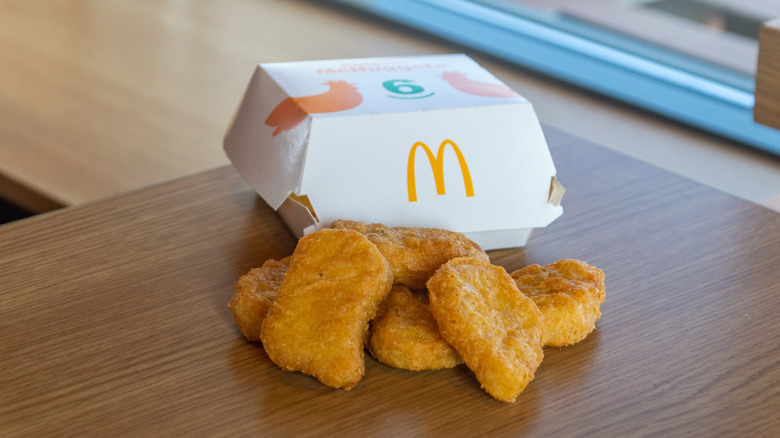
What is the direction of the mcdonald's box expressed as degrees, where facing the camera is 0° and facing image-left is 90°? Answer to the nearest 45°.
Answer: approximately 0°
